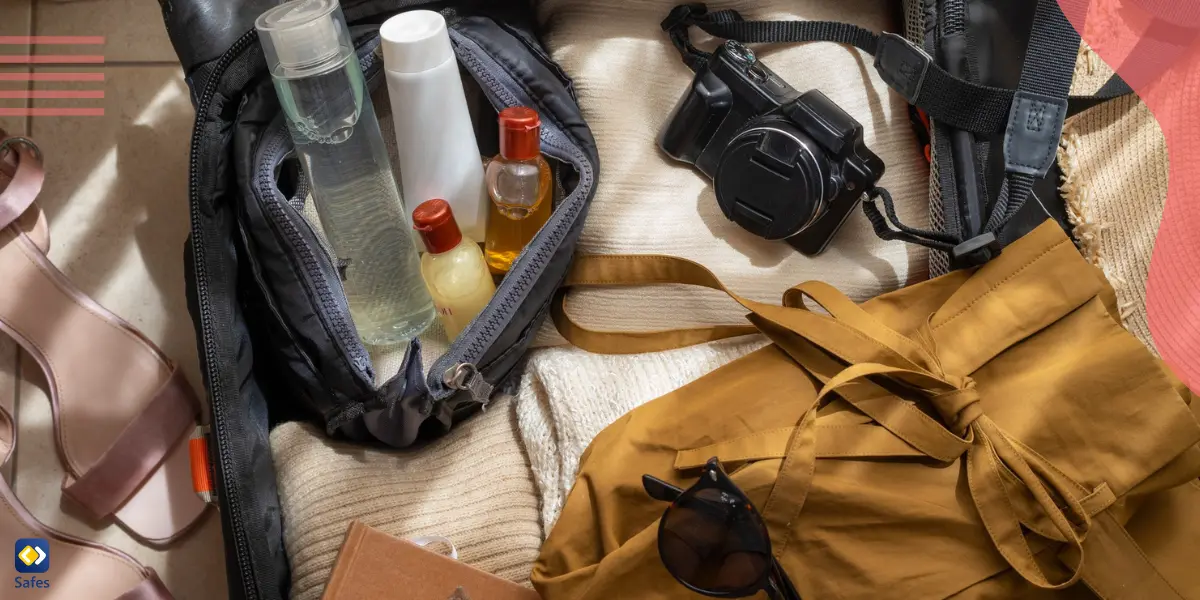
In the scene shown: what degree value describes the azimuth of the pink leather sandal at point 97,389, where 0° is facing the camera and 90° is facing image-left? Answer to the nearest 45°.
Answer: approximately 315°

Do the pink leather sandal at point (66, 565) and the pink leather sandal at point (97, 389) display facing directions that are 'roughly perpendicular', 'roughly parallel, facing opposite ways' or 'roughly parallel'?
roughly parallel

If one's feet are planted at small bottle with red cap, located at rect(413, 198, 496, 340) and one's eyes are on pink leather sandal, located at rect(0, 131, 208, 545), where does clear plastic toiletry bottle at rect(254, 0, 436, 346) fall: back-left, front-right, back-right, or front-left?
front-right

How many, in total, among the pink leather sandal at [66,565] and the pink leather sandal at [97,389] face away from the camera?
0
